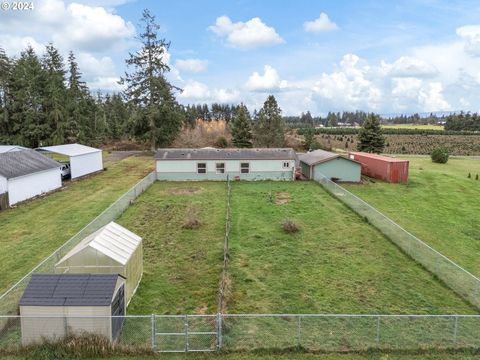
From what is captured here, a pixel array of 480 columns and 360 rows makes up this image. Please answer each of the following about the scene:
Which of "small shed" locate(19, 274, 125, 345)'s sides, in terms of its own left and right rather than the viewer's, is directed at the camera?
right

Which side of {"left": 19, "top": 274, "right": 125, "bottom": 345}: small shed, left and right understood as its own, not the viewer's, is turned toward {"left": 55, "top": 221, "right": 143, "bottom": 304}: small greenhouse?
left

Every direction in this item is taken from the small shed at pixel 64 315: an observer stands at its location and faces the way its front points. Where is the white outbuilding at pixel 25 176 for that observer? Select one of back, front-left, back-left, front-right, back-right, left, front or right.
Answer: left

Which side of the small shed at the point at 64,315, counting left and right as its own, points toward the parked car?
left

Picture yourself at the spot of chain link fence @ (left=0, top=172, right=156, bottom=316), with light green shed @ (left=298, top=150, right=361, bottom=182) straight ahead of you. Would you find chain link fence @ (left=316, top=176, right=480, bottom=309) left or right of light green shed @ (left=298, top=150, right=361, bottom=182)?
right

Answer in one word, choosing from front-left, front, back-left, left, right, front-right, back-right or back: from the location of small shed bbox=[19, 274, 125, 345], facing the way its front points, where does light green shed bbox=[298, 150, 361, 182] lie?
front-left

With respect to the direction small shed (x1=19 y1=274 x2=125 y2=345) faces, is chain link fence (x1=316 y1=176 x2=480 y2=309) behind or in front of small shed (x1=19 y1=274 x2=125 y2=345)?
in front

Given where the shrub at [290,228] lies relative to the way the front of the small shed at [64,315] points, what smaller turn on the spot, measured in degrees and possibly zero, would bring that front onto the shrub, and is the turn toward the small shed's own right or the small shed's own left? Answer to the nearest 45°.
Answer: approximately 45° to the small shed's own left
